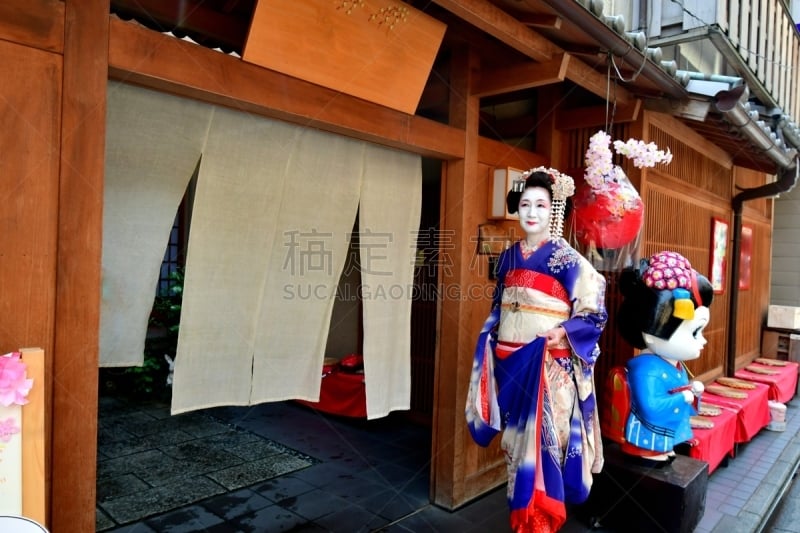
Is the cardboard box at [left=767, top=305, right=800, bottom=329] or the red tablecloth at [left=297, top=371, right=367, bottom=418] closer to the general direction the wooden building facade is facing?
the cardboard box

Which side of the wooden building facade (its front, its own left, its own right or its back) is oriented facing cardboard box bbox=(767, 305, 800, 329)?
left

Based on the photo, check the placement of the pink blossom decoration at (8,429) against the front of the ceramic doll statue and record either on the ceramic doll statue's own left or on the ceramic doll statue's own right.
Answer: on the ceramic doll statue's own right

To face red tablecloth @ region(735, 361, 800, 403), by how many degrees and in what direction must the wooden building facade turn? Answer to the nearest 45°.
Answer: approximately 90° to its left

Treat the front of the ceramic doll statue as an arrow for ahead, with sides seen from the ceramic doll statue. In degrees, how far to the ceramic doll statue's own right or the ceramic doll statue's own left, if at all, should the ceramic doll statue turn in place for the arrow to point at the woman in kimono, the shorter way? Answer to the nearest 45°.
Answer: approximately 135° to the ceramic doll statue's own right

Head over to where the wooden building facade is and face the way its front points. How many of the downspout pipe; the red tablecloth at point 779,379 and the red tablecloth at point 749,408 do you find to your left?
3
